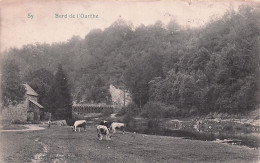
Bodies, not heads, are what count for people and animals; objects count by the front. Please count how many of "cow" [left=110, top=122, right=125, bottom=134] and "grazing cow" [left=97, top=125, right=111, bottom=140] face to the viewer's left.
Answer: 1

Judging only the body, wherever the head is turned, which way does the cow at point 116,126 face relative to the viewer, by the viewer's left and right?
facing to the left of the viewer

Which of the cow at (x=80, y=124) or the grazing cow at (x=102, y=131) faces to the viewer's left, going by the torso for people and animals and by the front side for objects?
the cow

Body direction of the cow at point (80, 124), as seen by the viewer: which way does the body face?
to the viewer's left

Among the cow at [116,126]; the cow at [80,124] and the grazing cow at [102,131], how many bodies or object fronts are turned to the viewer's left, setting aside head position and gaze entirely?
2

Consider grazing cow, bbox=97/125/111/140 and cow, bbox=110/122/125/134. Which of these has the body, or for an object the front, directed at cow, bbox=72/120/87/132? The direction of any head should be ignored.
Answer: cow, bbox=110/122/125/134
